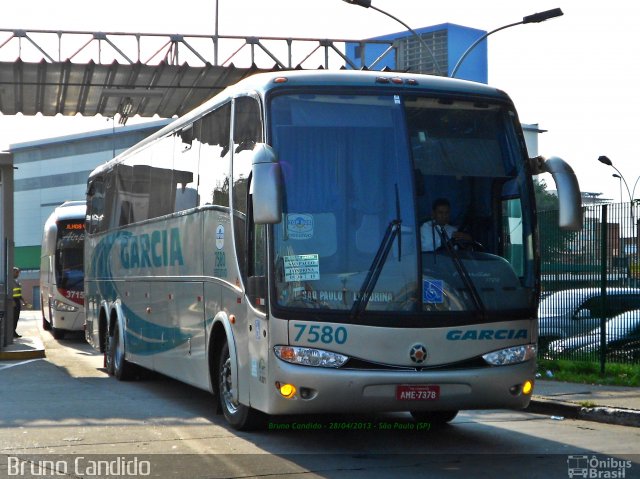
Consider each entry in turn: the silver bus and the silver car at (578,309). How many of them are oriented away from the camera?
0

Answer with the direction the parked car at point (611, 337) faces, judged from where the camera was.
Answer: facing the viewer and to the left of the viewer

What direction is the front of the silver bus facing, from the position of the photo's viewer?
facing the viewer and to the right of the viewer

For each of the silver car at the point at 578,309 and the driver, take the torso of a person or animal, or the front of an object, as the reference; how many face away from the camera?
0

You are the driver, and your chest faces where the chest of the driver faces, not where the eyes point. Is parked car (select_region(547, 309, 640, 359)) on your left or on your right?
on your left

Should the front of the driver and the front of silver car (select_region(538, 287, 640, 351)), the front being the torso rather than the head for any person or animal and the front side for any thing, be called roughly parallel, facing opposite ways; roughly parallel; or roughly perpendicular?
roughly perpendicular

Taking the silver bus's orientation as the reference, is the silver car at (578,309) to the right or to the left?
on its left

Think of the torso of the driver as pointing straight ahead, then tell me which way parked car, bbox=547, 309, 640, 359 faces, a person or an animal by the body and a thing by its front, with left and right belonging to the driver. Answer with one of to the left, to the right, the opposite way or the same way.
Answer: to the right

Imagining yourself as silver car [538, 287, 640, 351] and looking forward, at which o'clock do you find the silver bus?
The silver bus is roughly at 11 o'clock from the silver car.

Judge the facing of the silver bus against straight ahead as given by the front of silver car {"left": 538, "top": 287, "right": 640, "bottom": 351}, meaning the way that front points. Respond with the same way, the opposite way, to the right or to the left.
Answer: to the left

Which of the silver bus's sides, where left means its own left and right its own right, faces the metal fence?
left
